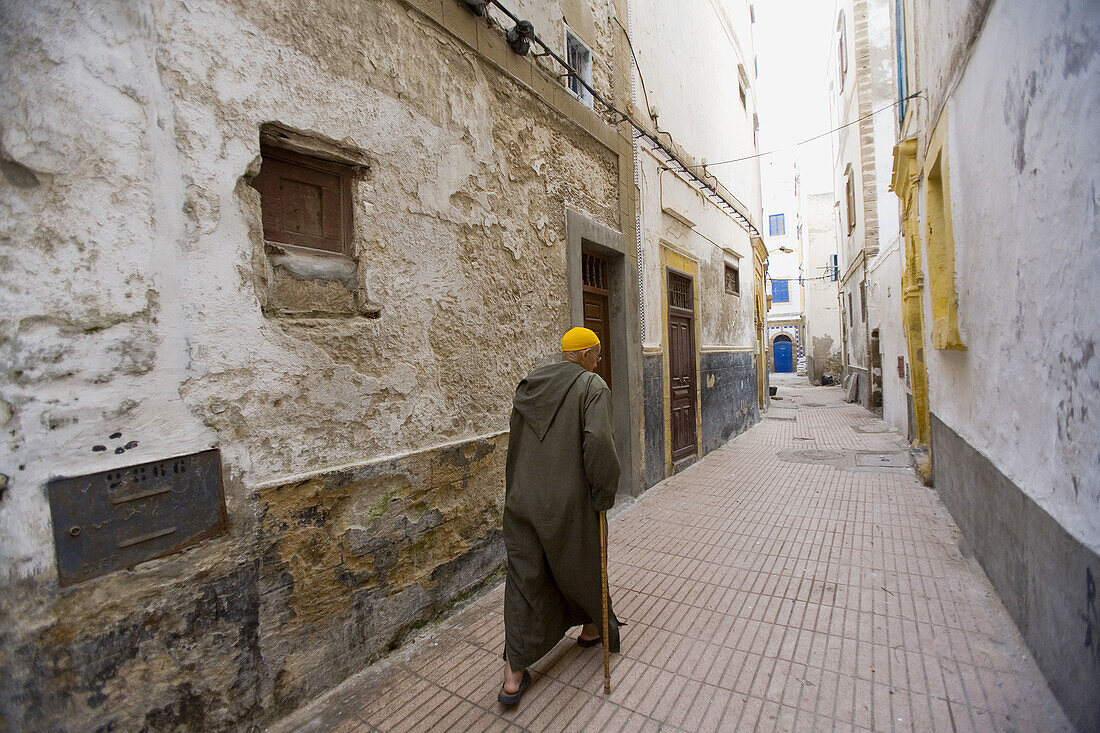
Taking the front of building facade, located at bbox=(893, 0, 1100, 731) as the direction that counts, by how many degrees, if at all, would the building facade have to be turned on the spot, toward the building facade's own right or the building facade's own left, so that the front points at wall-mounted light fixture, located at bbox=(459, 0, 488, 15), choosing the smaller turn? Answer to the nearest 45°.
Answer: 0° — it already faces it

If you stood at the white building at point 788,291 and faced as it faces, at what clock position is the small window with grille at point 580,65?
The small window with grille is roughly at 12 o'clock from the white building.

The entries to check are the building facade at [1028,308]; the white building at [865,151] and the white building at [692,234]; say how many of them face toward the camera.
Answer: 0

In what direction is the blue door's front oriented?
toward the camera

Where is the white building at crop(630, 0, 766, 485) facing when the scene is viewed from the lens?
facing to the right of the viewer

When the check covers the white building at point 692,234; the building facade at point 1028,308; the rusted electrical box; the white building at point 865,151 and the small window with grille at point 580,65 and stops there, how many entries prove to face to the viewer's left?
2

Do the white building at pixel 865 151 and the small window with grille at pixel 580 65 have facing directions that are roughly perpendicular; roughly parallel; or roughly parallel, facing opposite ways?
roughly parallel, facing opposite ways

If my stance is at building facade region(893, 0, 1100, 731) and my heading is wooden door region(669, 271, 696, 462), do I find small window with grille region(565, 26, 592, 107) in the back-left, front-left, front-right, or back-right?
front-left

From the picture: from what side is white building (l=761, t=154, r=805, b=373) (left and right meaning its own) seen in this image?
front

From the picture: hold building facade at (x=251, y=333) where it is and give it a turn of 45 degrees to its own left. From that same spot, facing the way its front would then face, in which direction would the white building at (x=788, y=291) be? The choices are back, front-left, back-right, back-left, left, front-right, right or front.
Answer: front-left

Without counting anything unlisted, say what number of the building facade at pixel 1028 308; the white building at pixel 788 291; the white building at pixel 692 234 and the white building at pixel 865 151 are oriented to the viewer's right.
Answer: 1

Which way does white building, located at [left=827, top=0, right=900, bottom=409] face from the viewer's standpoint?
to the viewer's left

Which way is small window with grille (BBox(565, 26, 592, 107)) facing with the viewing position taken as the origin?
facing the viewer and to the right of the viewer
